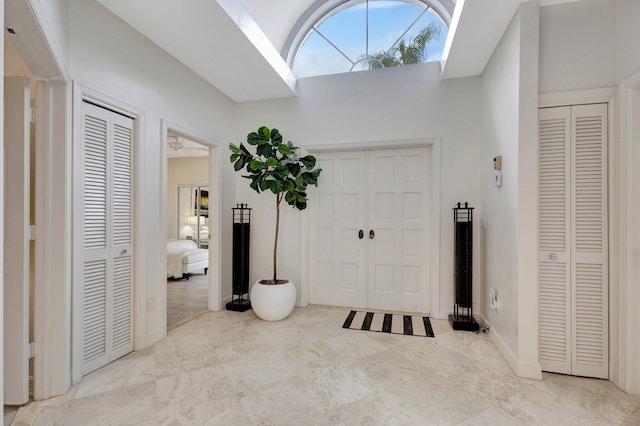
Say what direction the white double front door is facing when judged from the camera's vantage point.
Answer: facing the viewer

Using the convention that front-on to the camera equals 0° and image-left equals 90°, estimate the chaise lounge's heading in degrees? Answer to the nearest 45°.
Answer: approximately 315°

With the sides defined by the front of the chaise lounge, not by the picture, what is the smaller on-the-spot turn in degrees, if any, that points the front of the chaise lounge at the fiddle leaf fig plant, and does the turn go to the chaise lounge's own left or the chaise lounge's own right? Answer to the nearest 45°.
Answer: approximately 45° to the chaise lounge's own right

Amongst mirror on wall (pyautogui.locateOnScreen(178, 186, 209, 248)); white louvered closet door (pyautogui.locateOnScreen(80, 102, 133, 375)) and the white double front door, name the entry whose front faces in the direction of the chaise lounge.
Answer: the mirror on wall

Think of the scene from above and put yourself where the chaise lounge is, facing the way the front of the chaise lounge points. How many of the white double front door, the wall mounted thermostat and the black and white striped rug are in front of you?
3

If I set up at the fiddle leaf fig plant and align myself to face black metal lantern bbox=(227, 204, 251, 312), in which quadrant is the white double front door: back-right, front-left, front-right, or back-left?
back-right

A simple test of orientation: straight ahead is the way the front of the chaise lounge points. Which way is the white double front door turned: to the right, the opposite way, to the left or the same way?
to the right

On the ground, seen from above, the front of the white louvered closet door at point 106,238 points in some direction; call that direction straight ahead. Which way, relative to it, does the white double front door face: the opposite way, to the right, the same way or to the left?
to the right

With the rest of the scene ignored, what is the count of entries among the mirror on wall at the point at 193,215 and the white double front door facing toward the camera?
2

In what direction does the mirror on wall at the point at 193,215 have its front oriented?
toward the camera

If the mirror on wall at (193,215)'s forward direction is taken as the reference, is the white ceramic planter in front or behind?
in front

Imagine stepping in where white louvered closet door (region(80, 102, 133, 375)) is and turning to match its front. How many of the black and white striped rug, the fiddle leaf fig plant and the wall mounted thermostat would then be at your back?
0

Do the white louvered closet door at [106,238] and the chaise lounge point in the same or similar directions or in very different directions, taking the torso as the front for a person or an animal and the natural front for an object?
same or similar directions

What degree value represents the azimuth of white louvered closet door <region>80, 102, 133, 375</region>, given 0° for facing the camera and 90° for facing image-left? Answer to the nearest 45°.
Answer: approximately 315°

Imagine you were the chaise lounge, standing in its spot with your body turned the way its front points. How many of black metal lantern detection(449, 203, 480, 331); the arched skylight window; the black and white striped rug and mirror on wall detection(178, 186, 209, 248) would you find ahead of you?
3

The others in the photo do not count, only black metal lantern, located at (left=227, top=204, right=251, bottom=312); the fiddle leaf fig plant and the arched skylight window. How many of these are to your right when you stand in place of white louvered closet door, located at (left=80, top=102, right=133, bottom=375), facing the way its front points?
0
